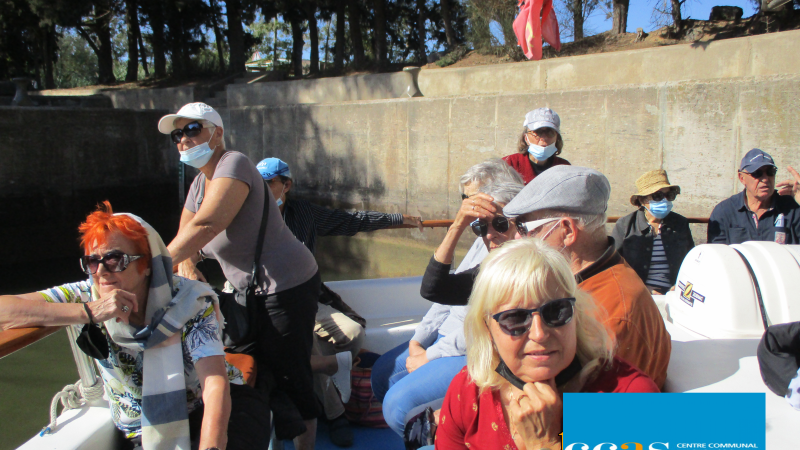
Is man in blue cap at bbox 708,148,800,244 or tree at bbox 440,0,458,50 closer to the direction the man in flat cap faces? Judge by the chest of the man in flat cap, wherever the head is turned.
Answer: the tree

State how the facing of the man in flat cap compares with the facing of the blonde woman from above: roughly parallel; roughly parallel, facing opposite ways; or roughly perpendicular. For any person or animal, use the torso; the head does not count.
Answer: roughly perpendicular

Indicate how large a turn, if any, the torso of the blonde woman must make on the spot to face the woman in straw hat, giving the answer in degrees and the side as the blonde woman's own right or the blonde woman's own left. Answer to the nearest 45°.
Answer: approximately 180°

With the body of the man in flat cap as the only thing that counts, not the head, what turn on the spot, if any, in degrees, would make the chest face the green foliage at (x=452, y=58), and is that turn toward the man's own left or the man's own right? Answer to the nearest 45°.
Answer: approximately 90° to the man's own right

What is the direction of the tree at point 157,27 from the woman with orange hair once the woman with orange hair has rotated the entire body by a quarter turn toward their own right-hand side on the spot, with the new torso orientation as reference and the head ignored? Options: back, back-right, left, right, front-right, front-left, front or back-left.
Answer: front-right

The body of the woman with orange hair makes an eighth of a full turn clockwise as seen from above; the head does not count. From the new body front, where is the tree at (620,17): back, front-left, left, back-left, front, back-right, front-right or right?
back-right

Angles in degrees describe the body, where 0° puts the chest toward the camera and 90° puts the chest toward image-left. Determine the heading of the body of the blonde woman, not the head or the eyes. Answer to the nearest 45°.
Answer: approximately 0°

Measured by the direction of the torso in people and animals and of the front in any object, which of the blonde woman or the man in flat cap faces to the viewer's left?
the man in flat cap

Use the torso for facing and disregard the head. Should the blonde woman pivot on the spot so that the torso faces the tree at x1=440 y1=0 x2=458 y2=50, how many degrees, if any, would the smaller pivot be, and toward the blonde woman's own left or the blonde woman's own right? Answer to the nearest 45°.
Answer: approximately 180°

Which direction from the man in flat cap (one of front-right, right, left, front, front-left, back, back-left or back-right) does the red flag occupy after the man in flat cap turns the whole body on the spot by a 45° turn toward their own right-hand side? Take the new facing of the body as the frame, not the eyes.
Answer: front-right

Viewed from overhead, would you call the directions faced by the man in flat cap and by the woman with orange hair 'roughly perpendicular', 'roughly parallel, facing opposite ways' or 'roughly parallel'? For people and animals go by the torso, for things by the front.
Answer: roughly perpendicular

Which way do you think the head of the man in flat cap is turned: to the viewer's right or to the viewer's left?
to the viewer's left

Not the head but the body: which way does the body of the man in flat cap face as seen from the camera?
to the viewer's left

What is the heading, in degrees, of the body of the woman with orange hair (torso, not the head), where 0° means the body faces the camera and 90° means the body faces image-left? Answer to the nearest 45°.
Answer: approximately 45°
